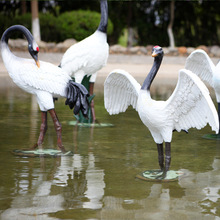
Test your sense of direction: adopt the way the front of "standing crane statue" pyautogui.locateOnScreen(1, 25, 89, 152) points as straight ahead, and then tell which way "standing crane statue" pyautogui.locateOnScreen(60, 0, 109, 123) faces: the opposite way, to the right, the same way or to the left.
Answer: the opposite way

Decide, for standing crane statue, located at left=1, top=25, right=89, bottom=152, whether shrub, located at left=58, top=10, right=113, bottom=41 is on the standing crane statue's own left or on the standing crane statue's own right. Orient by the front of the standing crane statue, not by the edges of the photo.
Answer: on the standing crane statue's own right

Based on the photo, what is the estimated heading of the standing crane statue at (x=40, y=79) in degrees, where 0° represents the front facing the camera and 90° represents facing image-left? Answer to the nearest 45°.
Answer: approximately 90°

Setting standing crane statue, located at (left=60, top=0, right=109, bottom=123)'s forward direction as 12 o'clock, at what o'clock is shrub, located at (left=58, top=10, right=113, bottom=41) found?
The shrub is roughly at 9 o'clock from the standing crane statue.

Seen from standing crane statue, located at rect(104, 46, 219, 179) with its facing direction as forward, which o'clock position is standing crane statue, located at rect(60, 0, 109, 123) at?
standing crane statue, located at rect(60, 0, 109, 123) is roughly at 4 o'clock from standing crane statue, located at rect(104, 46, 219, 179).

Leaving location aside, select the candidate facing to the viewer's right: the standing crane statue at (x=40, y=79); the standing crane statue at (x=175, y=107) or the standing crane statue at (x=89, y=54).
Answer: the standing crane statue at (x=89, y=54)

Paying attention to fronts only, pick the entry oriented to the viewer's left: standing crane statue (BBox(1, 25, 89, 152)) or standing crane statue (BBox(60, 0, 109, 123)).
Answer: standing crane statue (BBox(1, 25, 89, 152))

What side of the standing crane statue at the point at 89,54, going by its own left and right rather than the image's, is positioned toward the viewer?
right

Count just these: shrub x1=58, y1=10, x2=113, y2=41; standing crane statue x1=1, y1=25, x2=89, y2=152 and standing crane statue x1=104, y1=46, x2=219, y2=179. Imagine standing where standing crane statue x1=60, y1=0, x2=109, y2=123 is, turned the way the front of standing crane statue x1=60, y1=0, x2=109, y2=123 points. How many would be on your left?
1
